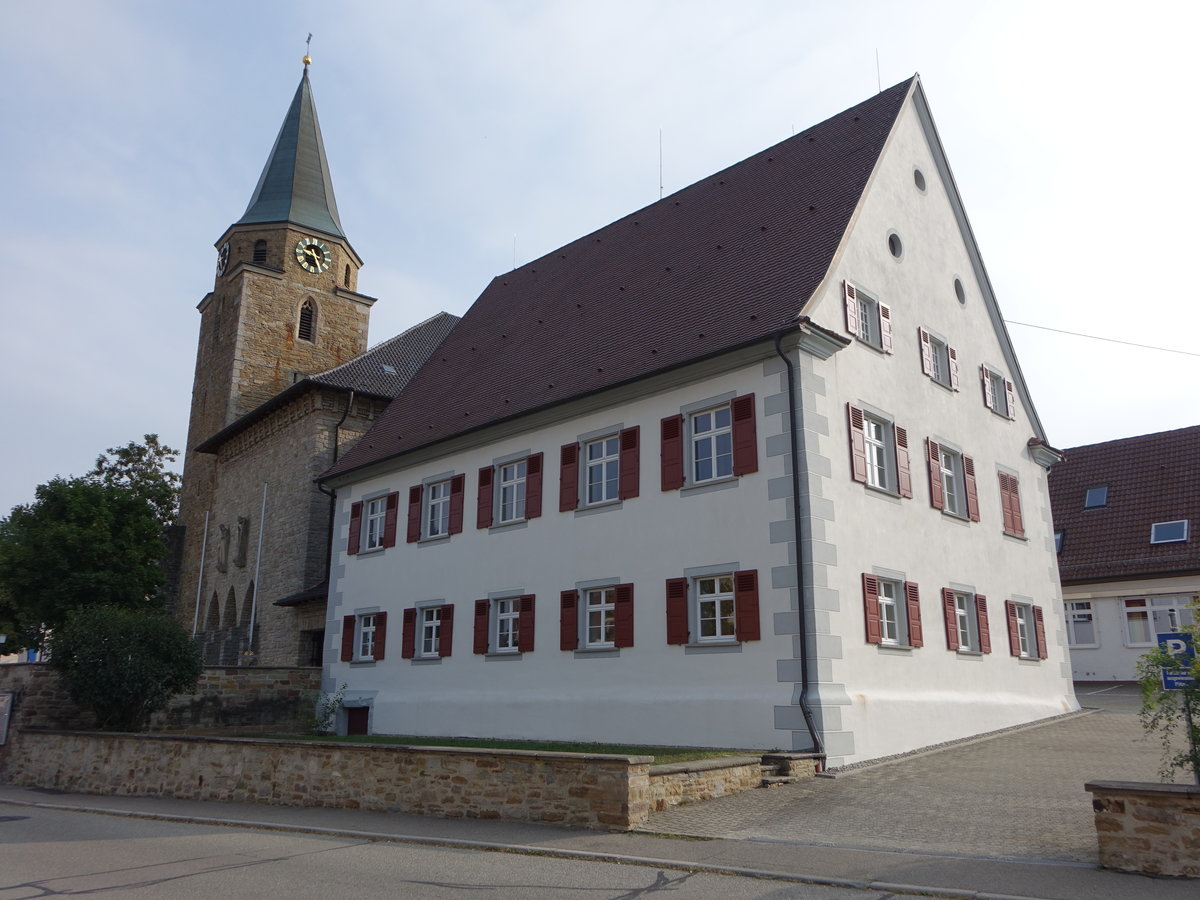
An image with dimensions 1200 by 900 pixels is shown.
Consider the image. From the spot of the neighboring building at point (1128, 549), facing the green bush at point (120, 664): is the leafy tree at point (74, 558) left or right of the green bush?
right

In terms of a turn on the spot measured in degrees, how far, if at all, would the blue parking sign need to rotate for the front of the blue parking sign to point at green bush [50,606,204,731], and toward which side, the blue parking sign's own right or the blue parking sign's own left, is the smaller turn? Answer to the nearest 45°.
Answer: approximately 90° to the blue parking sign's own right

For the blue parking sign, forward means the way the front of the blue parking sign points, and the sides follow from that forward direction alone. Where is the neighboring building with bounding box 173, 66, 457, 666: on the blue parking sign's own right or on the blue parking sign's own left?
on the blue parking sign's own right

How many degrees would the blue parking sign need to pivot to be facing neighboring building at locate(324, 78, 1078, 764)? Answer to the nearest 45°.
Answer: approximately 135° to its right

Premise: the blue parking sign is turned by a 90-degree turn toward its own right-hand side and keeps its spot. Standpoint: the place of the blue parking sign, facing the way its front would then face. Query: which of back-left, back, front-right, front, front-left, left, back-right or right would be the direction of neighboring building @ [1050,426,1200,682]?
right

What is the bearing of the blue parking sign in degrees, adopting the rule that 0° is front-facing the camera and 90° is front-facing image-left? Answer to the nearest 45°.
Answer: approximately 0°

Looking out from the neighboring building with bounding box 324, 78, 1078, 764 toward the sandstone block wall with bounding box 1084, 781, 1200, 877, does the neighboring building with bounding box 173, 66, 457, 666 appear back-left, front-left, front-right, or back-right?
back-right

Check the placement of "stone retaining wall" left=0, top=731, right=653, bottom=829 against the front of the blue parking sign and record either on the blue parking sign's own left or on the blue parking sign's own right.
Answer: on the blue parking sign's own right
